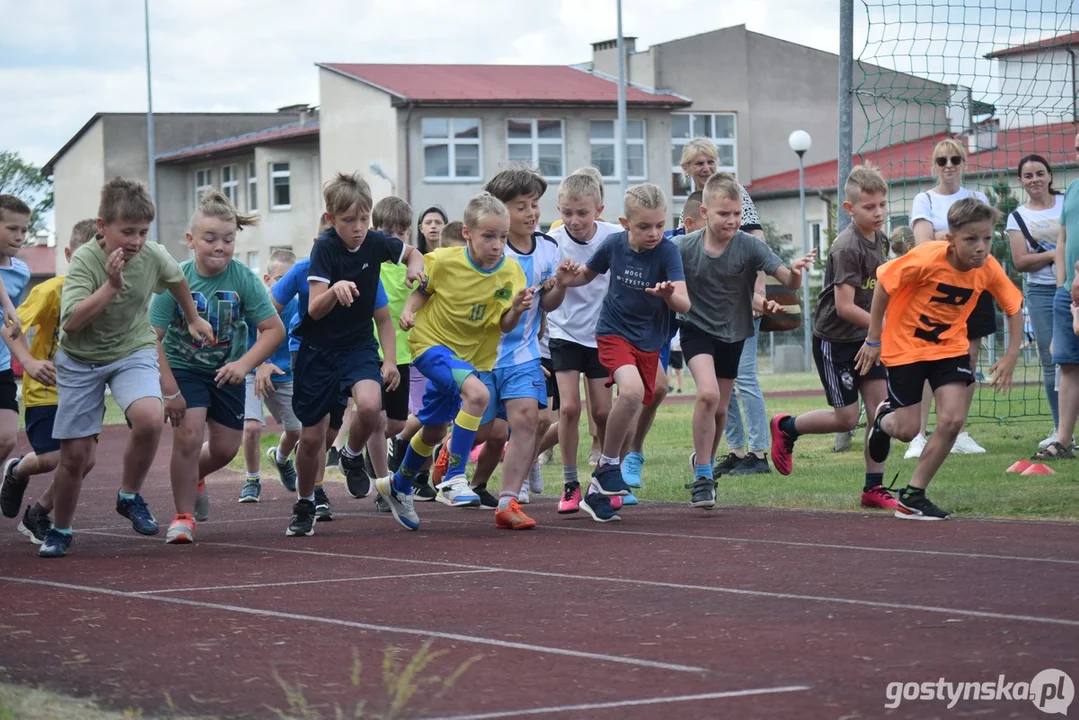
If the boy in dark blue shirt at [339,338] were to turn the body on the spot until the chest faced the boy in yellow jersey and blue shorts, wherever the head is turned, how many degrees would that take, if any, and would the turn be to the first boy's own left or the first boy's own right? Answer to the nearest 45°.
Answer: approximately 45° to the first boy's own left

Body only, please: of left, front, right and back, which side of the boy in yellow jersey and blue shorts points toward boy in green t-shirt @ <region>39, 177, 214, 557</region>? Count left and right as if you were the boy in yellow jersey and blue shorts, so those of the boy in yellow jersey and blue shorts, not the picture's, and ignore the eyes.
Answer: right

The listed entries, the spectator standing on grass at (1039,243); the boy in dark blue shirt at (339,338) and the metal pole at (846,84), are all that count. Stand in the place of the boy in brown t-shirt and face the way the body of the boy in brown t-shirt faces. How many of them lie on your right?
1

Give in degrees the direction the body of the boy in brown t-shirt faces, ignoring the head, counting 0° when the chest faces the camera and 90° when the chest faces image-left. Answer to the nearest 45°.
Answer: approximately 315°

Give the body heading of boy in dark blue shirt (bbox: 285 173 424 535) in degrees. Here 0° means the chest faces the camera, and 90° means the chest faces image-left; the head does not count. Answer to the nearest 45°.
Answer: approximately 315°

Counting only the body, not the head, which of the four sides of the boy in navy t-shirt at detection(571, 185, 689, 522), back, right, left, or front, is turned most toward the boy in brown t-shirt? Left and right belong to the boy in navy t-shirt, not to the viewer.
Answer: left

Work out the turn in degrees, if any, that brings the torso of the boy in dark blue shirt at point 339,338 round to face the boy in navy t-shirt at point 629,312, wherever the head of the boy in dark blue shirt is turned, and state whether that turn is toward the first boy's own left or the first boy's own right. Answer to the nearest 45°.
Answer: approximately 45° to the first boy's own left

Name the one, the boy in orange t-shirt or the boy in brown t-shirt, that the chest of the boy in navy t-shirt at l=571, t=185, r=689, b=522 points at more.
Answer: the boy in orange t-shirt

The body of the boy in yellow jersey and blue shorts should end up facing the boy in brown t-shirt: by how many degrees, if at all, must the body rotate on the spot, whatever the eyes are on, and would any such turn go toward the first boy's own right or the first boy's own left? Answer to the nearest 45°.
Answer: approximately 45° to the first boy's own left

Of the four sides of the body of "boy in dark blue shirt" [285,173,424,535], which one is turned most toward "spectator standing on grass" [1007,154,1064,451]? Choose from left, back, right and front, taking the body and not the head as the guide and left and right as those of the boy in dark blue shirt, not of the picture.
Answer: left
